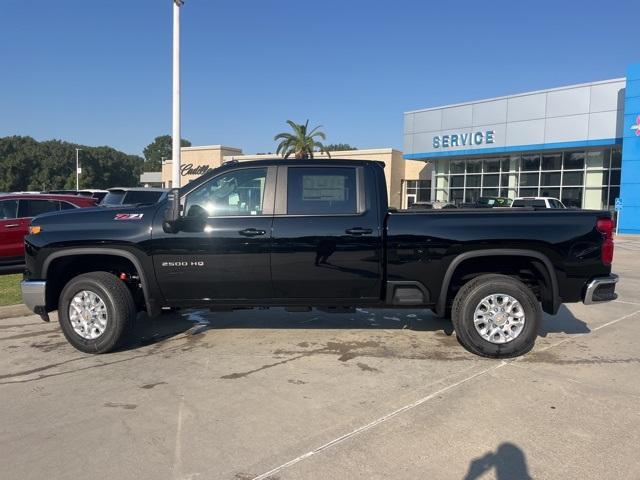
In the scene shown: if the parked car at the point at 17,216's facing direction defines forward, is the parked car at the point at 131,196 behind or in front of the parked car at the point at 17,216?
behind

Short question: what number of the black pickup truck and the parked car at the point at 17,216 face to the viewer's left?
2

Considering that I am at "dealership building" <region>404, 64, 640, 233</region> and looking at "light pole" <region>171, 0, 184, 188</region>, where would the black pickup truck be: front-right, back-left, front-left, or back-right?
front-left

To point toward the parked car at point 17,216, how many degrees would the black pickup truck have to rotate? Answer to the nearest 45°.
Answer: approximately 45° to its right

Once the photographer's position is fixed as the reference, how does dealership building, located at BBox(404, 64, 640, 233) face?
facing the viewer and to the left of the viewer

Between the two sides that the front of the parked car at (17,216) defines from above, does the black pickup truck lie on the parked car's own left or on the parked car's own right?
on the parked car's own left

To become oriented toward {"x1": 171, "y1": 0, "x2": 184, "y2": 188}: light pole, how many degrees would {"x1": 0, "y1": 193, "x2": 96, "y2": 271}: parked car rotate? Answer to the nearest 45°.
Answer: approximately 135° to its right

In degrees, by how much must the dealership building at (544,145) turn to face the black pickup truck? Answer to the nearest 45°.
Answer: approximately 45° to its left

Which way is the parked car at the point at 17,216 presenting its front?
to the viewer's left

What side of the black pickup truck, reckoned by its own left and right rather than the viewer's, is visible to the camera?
left
